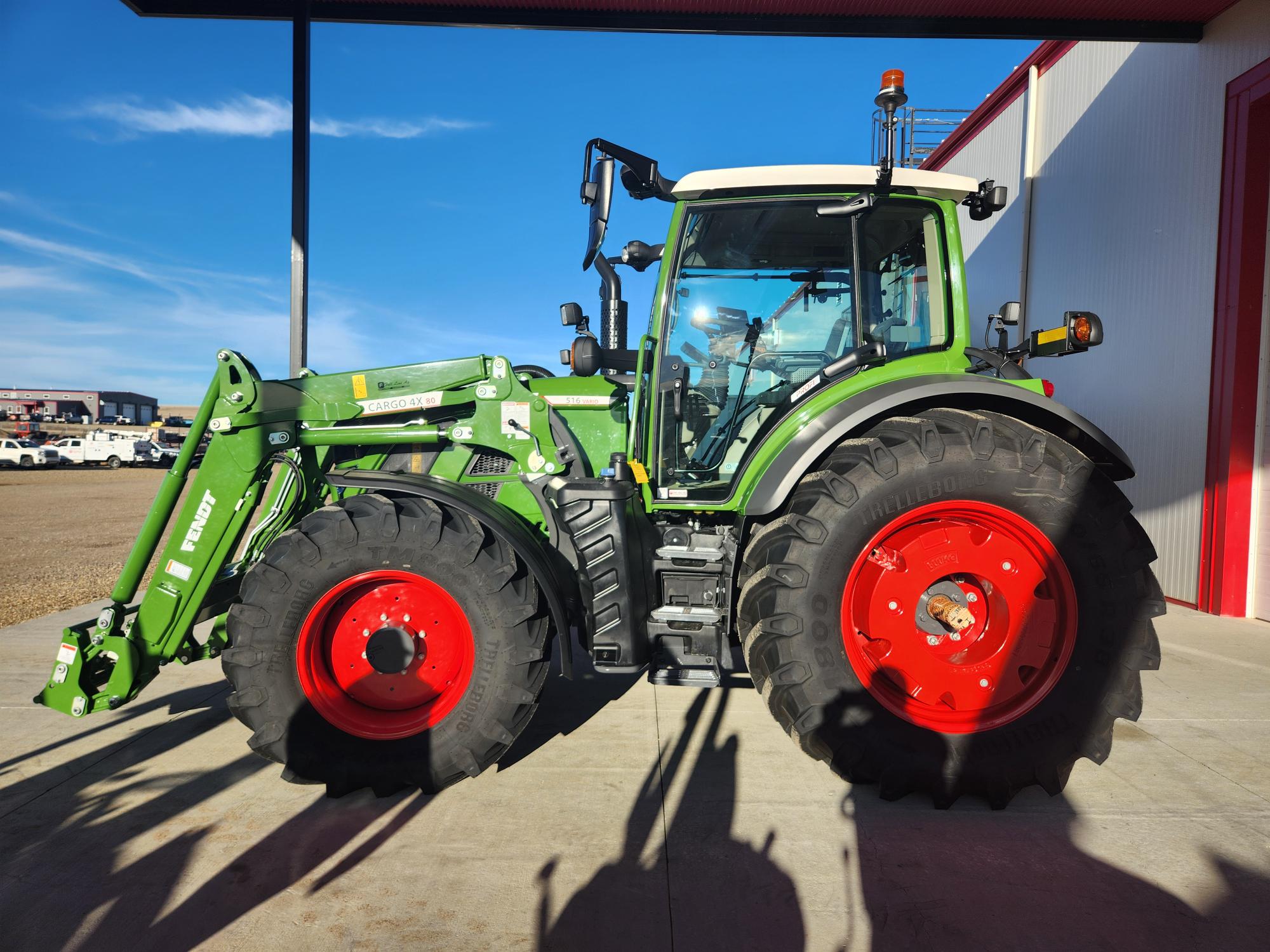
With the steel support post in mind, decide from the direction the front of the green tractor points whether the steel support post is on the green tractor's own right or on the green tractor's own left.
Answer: on the green tractor's own right

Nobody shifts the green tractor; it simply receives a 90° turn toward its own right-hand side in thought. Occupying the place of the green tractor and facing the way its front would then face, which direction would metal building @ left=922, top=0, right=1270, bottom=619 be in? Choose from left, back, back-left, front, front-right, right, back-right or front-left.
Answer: front-right

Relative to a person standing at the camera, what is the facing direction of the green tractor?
facing to the left of the viewer

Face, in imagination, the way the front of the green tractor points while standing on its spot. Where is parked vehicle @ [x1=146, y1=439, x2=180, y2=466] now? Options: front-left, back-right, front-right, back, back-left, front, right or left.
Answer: front-right

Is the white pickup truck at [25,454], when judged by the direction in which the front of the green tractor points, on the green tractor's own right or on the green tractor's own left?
on the green tractor's own right

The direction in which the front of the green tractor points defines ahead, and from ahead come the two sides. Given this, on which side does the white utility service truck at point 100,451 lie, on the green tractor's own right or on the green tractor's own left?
on the green tractor's own right
